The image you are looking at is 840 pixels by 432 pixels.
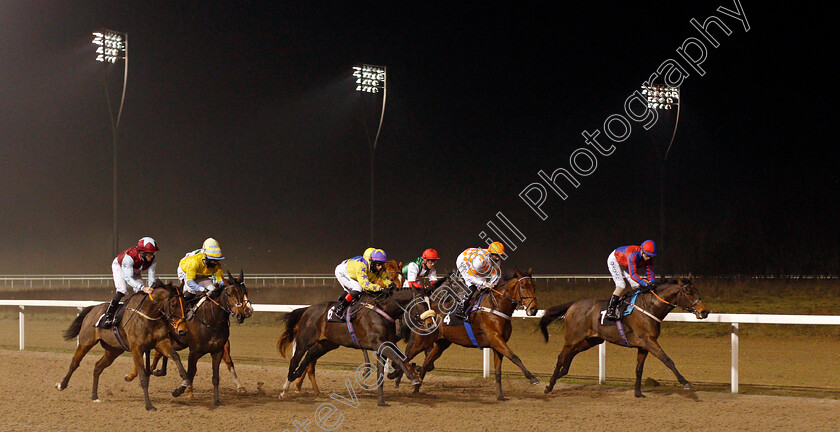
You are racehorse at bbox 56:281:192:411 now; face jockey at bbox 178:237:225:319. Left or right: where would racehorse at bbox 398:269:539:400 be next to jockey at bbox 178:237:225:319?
right

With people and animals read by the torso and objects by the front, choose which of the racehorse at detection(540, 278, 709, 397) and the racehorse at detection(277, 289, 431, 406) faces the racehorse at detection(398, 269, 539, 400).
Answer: the racehorse at detection(277, 289, 431, 406)

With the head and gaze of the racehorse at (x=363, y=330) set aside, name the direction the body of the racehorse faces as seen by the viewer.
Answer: to the viewer's right

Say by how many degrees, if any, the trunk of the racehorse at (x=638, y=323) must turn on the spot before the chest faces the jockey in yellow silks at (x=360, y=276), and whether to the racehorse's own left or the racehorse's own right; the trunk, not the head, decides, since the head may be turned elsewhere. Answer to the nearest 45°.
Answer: approximately 180°

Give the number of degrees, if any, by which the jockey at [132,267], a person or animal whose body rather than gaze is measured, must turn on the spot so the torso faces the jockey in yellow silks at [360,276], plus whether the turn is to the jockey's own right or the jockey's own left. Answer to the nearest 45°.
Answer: approximately 45° to the jockey's own left

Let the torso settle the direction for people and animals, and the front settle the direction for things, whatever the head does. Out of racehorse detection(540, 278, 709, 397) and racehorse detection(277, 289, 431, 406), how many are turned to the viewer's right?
2

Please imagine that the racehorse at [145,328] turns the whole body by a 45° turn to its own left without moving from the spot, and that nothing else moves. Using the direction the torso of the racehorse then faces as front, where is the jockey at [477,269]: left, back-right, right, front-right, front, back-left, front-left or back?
front

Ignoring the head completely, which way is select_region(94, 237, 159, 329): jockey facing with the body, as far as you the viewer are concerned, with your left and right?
facing the viewer and to the right of the viewer

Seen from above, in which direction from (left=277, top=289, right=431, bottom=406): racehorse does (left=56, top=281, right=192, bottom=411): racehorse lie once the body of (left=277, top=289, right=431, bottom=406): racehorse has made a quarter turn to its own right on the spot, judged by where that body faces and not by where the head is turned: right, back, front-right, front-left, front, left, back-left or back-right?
right

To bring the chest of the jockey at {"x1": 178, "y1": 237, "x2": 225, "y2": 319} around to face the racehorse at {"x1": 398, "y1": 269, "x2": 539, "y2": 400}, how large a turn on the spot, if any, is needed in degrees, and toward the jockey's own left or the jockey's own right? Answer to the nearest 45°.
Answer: approximately 45° to the jockey's own left

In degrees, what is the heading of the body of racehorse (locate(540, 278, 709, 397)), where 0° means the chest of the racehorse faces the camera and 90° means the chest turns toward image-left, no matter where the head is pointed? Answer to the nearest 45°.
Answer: approximately 270°

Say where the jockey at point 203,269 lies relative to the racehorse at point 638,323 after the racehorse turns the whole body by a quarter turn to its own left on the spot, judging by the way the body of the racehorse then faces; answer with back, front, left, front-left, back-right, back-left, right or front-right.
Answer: left

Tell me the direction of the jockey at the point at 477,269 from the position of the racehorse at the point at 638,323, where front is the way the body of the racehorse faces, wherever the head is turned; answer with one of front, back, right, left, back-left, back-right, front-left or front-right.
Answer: back
